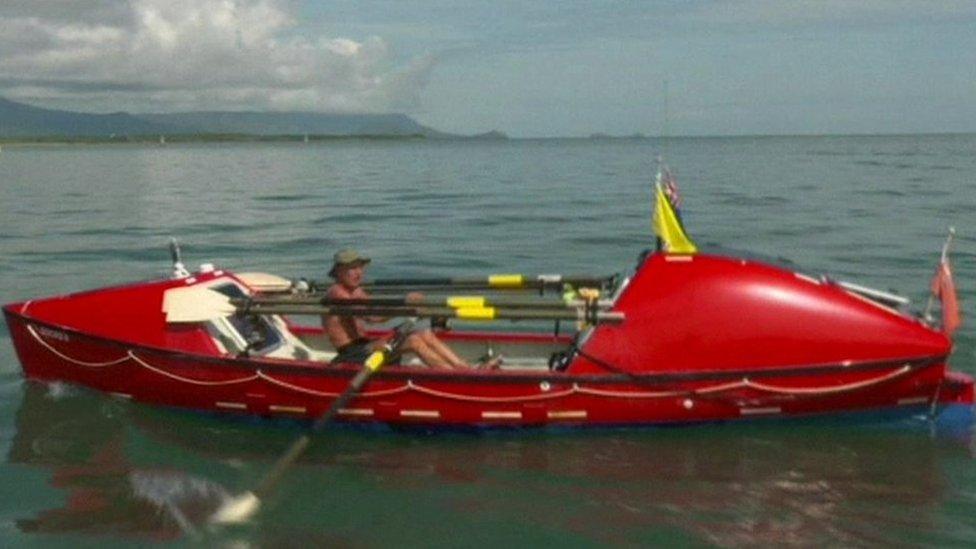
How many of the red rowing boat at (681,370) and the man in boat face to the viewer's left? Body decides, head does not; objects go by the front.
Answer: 1

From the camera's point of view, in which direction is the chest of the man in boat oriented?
to the viewer's right

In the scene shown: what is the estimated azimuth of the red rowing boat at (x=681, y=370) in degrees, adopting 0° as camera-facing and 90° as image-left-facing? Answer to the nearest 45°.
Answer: approximately 90°

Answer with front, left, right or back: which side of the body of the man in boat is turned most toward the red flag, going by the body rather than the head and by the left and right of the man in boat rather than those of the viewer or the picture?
front

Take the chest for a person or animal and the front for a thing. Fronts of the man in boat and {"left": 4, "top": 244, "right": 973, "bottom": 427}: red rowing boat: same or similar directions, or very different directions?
very different directions

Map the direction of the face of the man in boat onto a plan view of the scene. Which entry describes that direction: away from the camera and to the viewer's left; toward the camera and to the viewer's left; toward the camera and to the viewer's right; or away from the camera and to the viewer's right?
toward the camera and to the viewer's right
